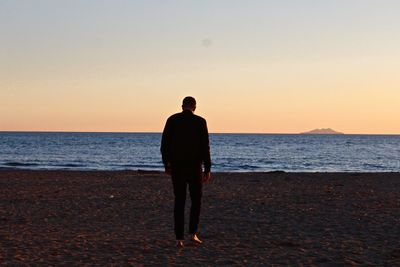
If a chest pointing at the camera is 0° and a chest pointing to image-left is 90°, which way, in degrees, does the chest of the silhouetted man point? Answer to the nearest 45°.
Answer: approximately 180°
